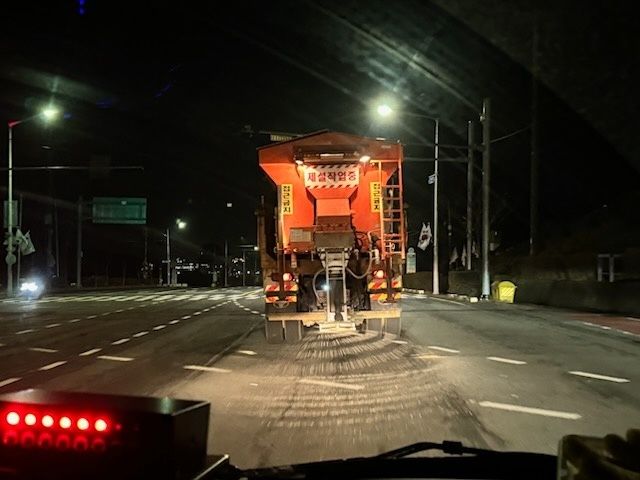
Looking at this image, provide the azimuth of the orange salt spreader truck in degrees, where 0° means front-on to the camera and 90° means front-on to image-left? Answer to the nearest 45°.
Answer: approximately 180°

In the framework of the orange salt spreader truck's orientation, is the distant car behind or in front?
in front

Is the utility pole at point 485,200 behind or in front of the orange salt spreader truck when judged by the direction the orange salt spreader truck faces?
in front
